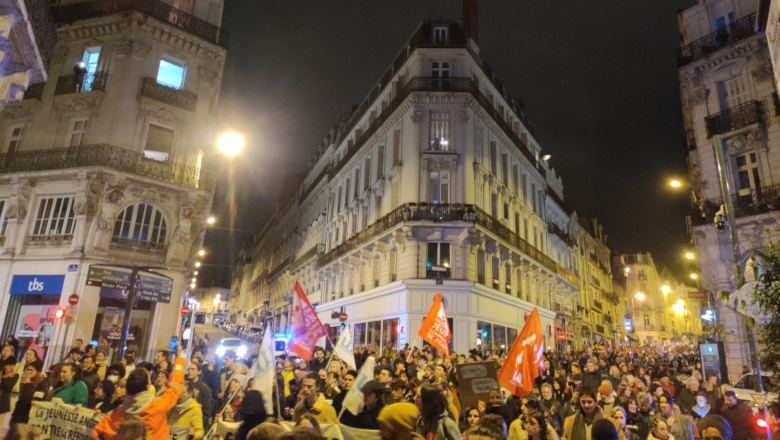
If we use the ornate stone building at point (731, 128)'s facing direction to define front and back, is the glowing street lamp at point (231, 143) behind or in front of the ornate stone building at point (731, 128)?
in front

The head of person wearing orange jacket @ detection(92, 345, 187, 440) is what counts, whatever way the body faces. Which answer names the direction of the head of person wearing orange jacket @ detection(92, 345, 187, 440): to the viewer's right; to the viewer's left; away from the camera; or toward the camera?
away from the camera

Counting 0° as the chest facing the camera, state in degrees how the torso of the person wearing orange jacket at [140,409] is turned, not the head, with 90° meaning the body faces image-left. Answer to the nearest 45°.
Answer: approximately 180°

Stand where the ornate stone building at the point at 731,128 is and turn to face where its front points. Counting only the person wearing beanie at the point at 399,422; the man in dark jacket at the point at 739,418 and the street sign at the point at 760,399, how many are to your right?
0

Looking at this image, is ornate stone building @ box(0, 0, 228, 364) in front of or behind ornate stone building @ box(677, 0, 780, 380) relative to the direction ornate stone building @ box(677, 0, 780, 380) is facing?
in front

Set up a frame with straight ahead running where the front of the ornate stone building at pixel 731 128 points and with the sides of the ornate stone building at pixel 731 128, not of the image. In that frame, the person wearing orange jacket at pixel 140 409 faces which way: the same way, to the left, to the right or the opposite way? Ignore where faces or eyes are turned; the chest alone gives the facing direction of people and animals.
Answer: to the right

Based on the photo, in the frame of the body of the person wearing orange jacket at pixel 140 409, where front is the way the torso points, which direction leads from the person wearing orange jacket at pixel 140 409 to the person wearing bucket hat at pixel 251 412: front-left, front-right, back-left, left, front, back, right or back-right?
right

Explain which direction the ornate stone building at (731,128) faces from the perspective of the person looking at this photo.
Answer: facing the viewer and to the left of the viewer
